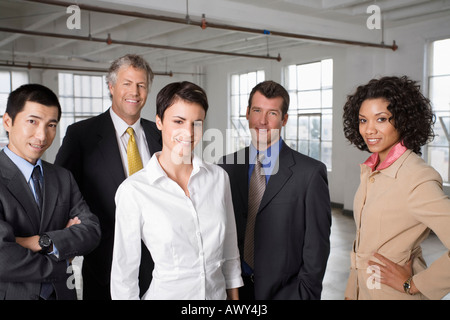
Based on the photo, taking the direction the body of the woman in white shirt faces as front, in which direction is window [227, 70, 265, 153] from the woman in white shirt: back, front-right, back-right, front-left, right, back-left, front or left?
back-left

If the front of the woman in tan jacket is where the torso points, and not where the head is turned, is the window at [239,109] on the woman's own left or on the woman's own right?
on the woman's own right

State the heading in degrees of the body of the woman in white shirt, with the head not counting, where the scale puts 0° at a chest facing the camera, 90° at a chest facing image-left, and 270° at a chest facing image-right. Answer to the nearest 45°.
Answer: approximately 315°

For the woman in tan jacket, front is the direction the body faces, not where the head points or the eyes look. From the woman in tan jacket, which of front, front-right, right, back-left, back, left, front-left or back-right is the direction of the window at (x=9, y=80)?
right

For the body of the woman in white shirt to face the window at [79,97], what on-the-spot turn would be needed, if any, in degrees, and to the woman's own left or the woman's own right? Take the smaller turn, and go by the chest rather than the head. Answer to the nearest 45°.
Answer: approximately 135° to the woman's own left

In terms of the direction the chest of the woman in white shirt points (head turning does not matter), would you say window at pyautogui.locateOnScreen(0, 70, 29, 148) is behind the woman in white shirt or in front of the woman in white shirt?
behind

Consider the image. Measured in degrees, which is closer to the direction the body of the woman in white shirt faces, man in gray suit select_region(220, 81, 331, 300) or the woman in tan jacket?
the woman in tan jacket

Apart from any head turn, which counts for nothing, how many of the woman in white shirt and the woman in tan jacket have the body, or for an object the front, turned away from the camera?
0

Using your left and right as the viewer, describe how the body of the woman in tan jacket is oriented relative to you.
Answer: facing the viewer and to the left of the viewer

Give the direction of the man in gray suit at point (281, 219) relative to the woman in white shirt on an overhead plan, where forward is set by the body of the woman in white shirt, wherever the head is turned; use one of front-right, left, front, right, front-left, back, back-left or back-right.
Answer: left
